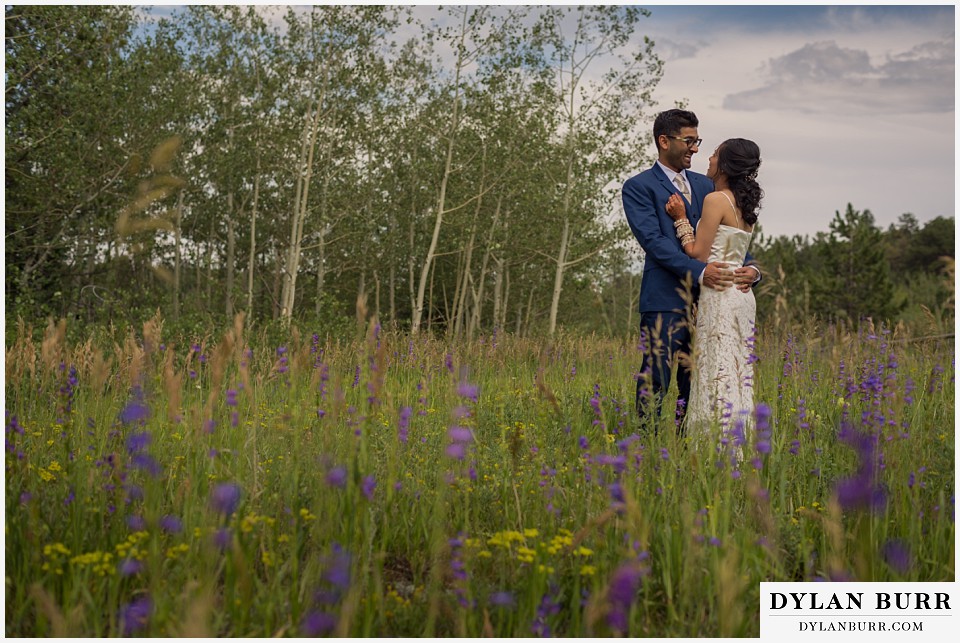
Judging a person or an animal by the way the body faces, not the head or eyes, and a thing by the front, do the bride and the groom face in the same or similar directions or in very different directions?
very different directions

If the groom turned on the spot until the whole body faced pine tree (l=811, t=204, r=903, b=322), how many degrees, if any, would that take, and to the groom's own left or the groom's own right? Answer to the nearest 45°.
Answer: approximately 135° to the groom's own left

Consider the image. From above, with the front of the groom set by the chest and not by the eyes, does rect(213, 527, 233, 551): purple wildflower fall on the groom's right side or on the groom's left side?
on the groom's right side

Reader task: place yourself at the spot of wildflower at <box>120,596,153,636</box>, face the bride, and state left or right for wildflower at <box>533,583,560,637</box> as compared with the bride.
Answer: right

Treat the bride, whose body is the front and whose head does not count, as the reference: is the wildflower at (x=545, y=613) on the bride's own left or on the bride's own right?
on the bride's own left

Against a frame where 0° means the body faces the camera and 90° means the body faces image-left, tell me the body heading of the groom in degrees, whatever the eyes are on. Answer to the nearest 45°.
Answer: approximately 315°

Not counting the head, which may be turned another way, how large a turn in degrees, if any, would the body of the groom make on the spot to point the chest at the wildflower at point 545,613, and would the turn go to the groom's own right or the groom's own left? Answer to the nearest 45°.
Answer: approximately 45° to the groom's own right

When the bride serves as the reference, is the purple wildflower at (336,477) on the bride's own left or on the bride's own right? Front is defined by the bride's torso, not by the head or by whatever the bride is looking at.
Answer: on the bride's own left

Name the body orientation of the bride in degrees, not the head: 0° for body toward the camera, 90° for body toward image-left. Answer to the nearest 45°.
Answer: approximately 135°
